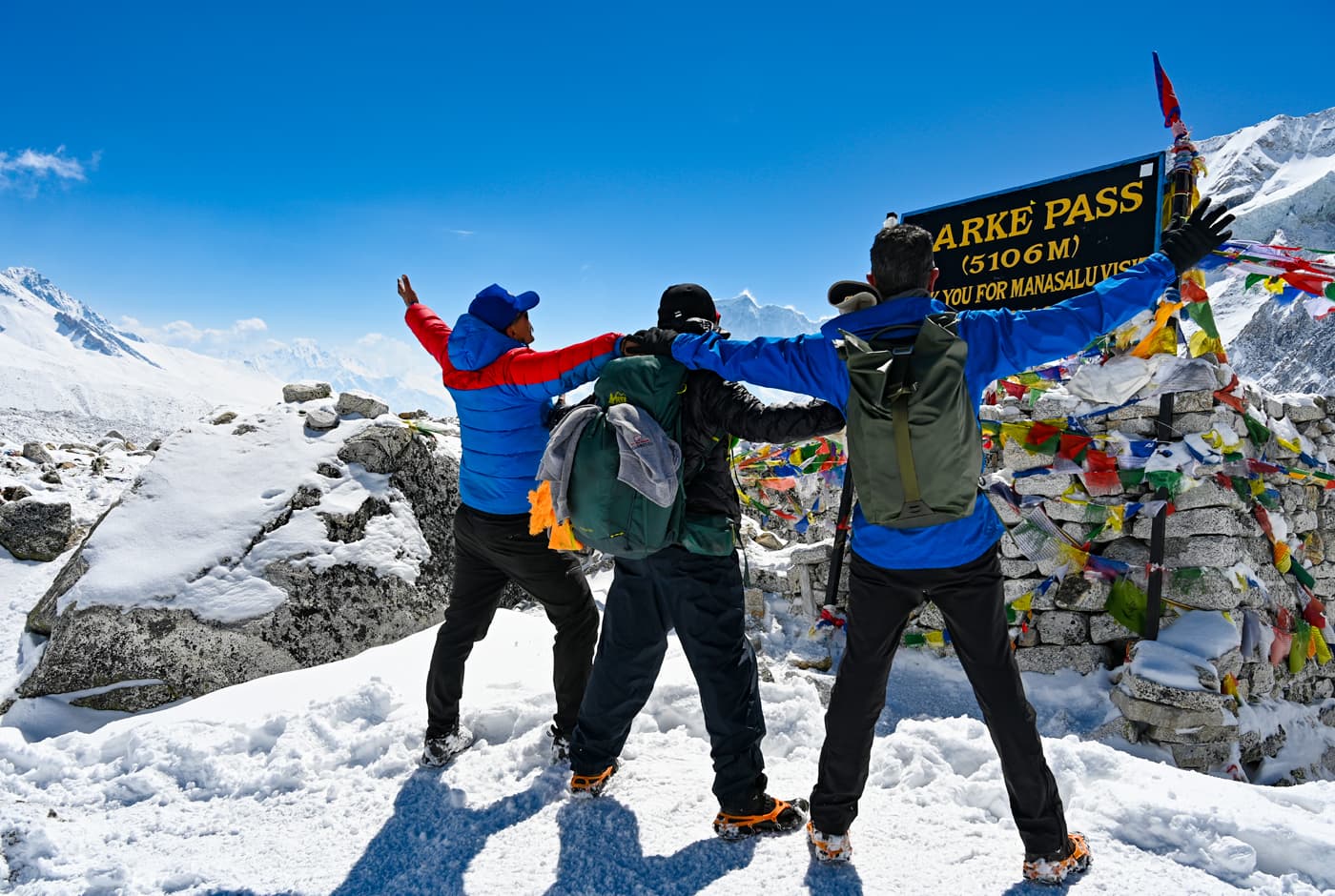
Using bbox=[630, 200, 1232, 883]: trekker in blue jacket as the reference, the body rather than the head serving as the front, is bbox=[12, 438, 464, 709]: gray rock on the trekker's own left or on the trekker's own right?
on the trekker's own left

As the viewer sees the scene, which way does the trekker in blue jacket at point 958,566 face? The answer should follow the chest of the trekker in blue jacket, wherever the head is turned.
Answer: away from the camera

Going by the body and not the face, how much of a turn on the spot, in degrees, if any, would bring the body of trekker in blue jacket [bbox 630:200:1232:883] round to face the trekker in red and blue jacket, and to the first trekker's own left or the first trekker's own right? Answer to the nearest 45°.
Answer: approximately 90° to the first trekker's own left

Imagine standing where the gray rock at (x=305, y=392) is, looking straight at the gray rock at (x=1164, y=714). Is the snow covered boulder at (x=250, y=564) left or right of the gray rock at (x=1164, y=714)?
right

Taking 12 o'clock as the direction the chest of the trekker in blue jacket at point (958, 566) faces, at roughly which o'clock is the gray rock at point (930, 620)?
The gray rock is roughly at 12 o'clock from the trekker in blue jacket.

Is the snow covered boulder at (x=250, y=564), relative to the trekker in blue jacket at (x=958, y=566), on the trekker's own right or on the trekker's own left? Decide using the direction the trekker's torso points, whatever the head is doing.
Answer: on the trekker's own left

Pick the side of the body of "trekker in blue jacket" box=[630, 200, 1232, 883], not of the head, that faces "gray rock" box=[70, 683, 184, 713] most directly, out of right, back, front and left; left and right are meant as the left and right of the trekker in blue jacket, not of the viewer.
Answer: left

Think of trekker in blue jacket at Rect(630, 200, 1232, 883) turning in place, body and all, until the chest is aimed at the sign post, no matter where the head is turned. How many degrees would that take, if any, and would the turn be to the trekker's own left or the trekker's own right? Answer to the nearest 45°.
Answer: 0° — they already face it

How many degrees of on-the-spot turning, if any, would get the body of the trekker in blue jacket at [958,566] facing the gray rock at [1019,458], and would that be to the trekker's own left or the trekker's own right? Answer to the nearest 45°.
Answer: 0° — they already face it

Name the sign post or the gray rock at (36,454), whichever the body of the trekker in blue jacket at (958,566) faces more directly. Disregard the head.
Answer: the sign post

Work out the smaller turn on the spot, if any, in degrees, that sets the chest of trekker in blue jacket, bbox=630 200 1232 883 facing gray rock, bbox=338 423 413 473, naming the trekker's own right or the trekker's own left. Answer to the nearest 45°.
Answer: approximately 45° to the trekker's own left
